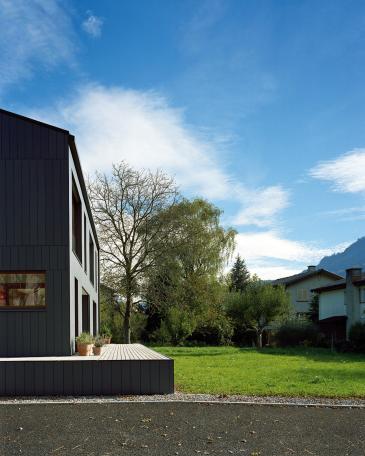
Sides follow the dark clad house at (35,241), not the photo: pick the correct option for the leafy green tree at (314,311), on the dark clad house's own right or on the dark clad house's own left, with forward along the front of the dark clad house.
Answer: on the dark clad house's own left
